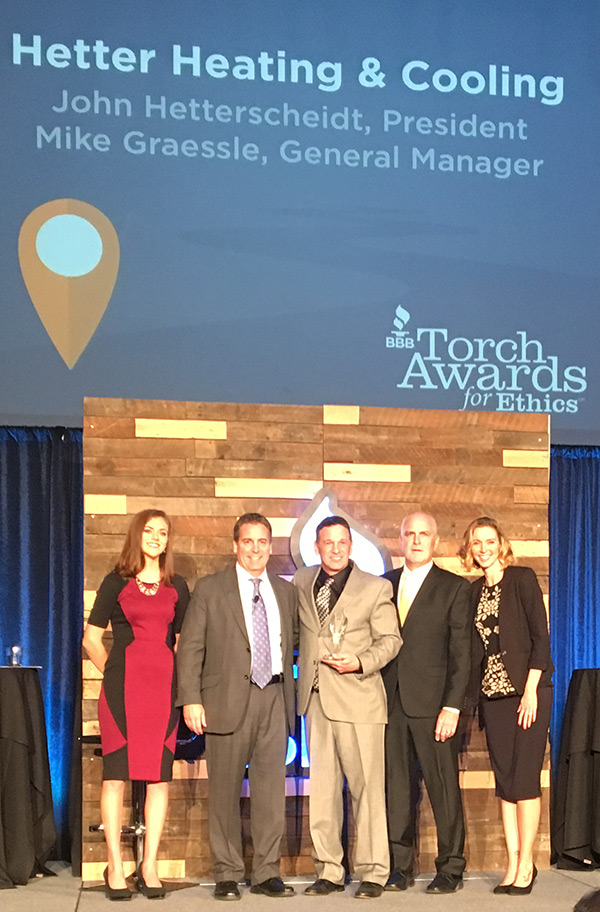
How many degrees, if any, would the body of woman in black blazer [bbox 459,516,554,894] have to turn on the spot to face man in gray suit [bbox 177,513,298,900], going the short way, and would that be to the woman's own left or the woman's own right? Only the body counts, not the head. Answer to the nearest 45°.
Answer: approximately 45° to the woman's own right

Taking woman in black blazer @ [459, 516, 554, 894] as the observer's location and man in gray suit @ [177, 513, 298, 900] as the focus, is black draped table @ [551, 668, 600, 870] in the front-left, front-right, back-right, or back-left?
back-right

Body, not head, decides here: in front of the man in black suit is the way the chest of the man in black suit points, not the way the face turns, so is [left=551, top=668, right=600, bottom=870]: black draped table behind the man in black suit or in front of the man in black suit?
behind

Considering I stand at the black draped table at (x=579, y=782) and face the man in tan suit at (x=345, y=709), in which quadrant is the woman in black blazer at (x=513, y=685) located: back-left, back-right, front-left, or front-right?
front-left

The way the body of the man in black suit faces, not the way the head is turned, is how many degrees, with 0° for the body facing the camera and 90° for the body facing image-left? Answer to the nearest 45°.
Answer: approximately 45°

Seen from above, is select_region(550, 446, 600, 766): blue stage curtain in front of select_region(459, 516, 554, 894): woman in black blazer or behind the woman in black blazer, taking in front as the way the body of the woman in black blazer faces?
behind

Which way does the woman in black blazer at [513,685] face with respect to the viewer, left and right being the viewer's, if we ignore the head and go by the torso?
facing the viewer and to the left of the viewer

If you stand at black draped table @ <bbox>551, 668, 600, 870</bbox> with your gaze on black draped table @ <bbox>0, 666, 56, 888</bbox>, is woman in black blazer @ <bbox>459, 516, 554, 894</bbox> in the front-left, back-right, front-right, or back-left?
front-left

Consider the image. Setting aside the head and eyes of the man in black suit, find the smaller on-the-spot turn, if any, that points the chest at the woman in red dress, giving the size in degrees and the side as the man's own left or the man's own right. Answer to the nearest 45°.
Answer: approximately 45° to the man's own right
